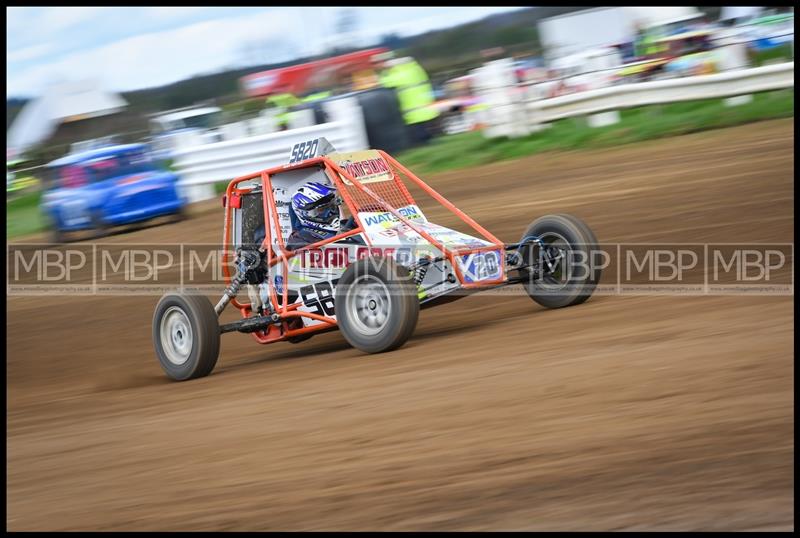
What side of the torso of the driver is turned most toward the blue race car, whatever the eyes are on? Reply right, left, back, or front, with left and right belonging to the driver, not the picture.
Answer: back

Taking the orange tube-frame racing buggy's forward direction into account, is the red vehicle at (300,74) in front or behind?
behind

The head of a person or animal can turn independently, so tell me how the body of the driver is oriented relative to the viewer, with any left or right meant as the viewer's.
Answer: facing the viewer and to the right of the viewer

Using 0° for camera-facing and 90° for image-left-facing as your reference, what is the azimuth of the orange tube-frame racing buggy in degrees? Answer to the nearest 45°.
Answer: approximately 315°

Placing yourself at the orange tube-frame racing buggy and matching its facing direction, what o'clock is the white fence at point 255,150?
The white fence is roughly at 7 o'clock from the orange tube-frame racing buggy.

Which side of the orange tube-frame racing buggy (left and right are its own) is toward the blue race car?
back

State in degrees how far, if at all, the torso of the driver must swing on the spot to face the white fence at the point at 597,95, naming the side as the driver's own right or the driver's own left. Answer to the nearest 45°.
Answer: approximately 90° to the driver's own left
